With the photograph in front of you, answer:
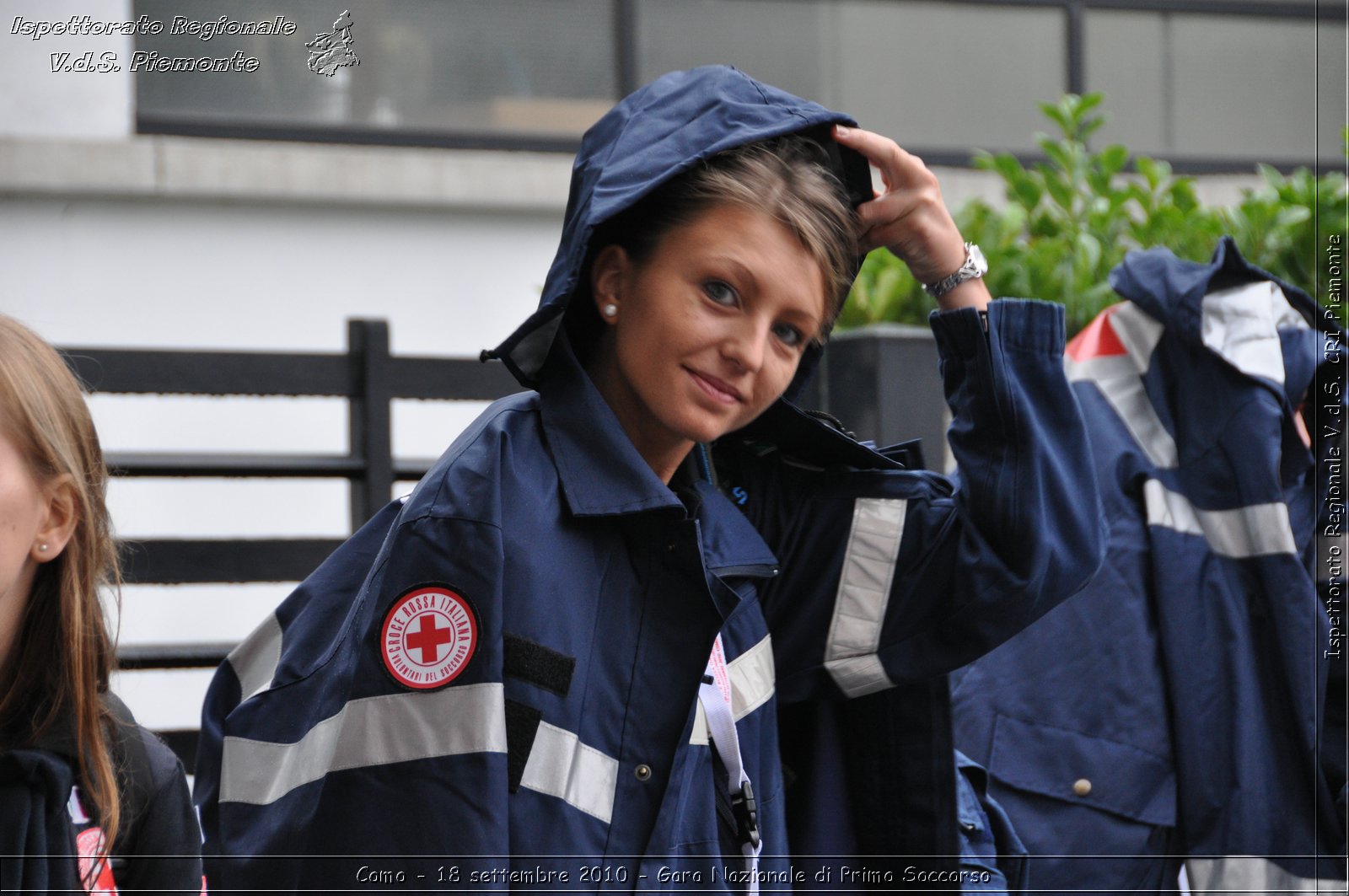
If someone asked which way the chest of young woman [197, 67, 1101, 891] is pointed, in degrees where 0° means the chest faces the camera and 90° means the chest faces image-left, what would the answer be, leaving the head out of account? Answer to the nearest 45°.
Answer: approximately 315°

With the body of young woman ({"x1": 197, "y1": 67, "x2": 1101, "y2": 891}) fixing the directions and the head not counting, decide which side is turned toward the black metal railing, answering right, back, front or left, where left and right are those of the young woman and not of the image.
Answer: back

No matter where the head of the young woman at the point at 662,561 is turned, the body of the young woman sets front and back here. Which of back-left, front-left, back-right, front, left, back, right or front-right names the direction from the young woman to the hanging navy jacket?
left

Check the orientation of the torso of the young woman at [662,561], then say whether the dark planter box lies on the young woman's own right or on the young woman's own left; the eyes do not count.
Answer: on the young woman's own left

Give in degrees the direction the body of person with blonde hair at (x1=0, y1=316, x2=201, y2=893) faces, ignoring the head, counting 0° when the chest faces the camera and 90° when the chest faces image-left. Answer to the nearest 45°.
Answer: approximately 45°

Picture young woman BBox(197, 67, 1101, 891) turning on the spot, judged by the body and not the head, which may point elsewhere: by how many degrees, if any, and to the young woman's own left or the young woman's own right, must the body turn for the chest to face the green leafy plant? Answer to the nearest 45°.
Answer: approximately 90° to the young woman's own left

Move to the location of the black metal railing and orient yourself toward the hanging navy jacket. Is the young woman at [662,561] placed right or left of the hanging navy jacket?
right

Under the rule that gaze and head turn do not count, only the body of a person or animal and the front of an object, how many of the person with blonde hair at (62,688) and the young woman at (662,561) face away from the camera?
0
